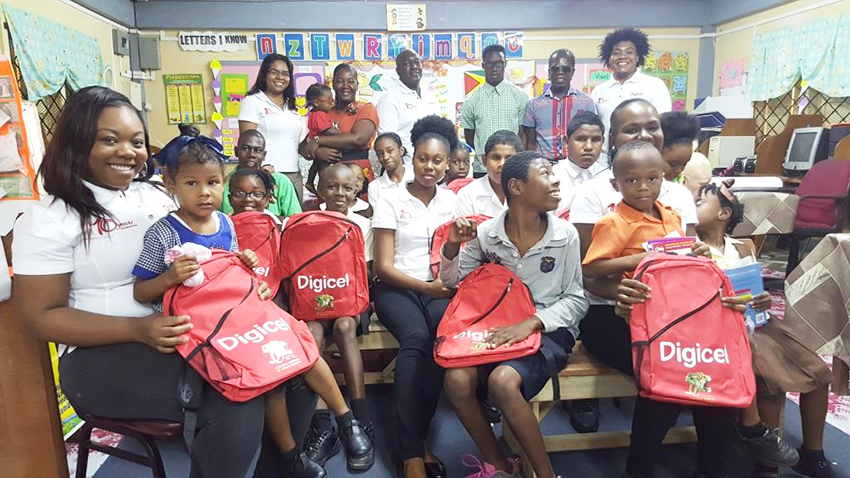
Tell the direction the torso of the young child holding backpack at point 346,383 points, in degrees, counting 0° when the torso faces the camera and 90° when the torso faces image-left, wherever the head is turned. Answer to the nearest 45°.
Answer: approximately 0°

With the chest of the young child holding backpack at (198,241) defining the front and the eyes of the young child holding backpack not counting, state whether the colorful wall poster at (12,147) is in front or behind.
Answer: behind

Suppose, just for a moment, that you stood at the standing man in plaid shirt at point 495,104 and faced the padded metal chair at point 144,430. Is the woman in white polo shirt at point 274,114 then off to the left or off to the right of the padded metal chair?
right

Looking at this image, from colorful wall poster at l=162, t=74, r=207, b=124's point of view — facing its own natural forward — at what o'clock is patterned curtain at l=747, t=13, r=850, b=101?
The patterned curtain is roughly at 10 o'clock from the colorful wall poster.

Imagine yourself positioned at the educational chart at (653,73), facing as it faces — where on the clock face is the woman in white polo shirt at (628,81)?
The woman in white polo shirt is roughly at 12 o'clock from the educational chart.
